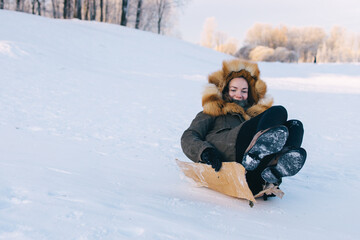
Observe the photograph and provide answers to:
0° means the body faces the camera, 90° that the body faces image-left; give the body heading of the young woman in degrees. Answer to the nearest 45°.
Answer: approximately 315°

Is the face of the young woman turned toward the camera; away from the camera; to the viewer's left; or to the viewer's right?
toward the camera

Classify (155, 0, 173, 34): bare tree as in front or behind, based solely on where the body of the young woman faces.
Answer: behind
